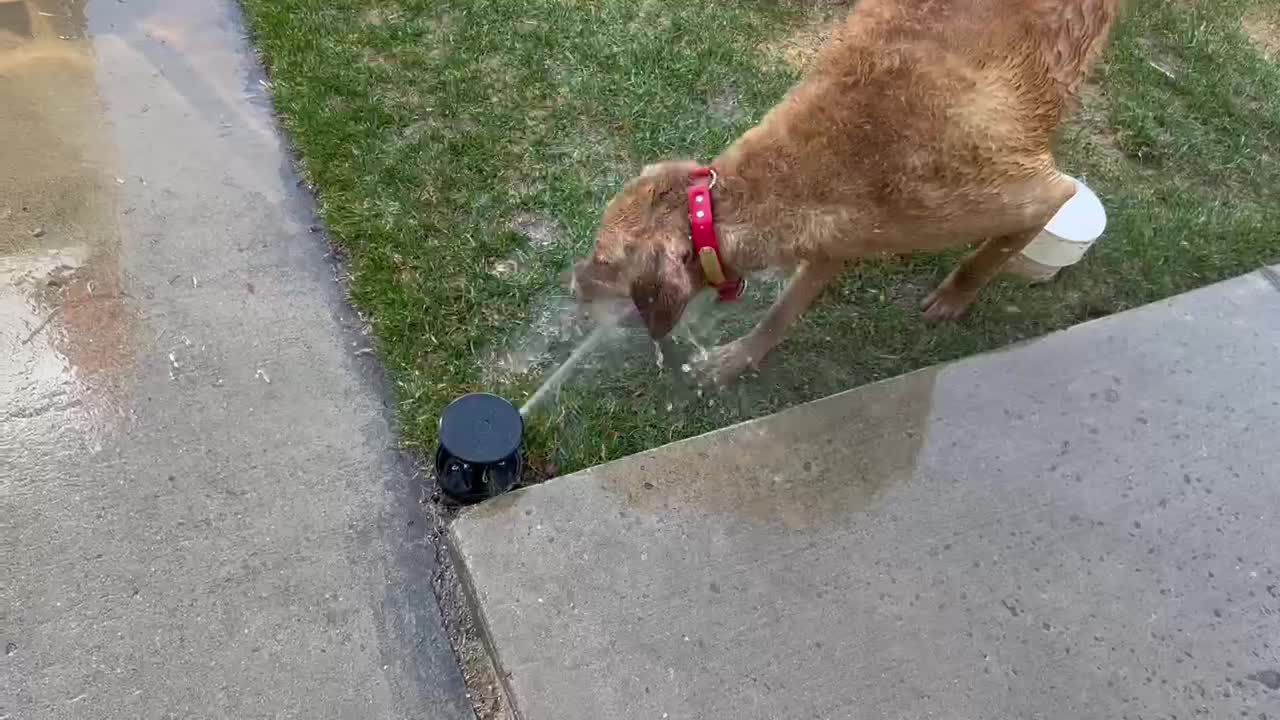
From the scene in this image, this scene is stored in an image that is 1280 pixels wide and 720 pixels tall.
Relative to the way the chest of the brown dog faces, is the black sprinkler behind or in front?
in front

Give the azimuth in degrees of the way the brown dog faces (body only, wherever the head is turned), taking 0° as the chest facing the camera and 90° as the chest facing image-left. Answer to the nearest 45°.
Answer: approximately 45°
